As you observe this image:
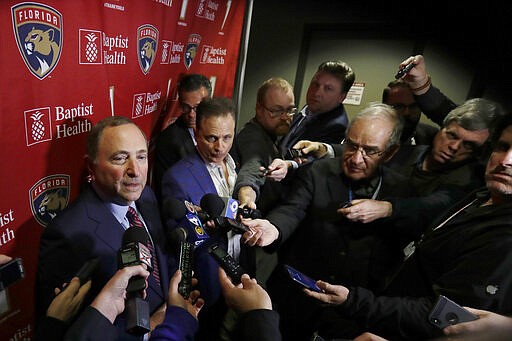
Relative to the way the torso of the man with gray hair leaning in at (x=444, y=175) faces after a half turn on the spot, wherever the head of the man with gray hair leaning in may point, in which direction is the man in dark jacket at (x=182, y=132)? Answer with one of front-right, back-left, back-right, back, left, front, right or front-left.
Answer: back-left

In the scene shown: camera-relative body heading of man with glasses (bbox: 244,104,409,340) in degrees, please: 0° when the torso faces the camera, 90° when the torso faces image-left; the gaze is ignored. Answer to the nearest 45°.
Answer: approximately 45°

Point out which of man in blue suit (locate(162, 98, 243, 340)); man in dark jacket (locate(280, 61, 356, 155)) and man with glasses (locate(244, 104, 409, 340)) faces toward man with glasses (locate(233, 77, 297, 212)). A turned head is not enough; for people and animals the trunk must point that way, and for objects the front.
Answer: the man in dark jacket

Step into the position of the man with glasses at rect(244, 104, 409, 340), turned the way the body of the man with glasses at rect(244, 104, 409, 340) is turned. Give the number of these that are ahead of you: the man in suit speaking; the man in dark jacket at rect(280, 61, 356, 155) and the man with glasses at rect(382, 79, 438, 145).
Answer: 1

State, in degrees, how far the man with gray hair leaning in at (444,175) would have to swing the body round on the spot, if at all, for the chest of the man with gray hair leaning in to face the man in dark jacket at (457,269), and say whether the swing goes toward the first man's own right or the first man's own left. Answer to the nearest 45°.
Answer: approximately 45° to the first man's own left

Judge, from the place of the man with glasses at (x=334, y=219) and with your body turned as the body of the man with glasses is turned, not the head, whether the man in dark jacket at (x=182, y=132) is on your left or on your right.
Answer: on your right

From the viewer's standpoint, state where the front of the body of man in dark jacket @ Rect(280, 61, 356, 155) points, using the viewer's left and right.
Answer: facing the viewer and to the left of the viewer

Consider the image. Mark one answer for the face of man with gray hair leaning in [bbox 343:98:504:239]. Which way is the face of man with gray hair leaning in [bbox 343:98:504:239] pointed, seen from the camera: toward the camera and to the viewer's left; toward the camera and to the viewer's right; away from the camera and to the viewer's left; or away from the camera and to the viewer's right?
toward the camera and to the viewer's left

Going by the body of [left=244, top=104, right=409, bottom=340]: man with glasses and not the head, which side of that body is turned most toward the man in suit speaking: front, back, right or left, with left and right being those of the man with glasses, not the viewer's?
front

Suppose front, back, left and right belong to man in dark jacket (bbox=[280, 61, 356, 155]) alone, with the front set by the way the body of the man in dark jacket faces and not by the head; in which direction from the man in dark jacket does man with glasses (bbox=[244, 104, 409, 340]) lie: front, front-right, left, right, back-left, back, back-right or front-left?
front-left

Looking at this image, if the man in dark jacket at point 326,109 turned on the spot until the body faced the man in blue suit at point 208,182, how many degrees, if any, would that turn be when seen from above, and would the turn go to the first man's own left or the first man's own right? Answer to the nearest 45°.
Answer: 0° — they already face them
